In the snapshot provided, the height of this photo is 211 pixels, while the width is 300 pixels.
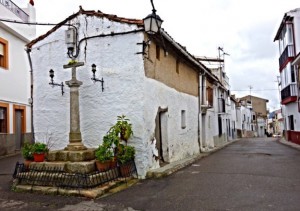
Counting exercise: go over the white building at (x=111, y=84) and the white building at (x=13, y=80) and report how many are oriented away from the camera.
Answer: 0

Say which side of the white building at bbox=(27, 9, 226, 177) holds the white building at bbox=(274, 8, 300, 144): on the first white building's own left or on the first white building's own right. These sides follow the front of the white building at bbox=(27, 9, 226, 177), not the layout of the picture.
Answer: on the first white building's own left

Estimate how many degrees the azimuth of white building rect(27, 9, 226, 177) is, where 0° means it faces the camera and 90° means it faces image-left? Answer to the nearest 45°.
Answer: approximately 315°

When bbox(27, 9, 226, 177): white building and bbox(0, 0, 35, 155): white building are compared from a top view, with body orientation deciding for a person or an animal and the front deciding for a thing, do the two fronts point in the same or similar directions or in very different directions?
same or similar directions

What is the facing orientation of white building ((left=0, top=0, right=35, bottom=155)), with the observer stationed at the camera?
facing the viewer and to the right of the viewer
